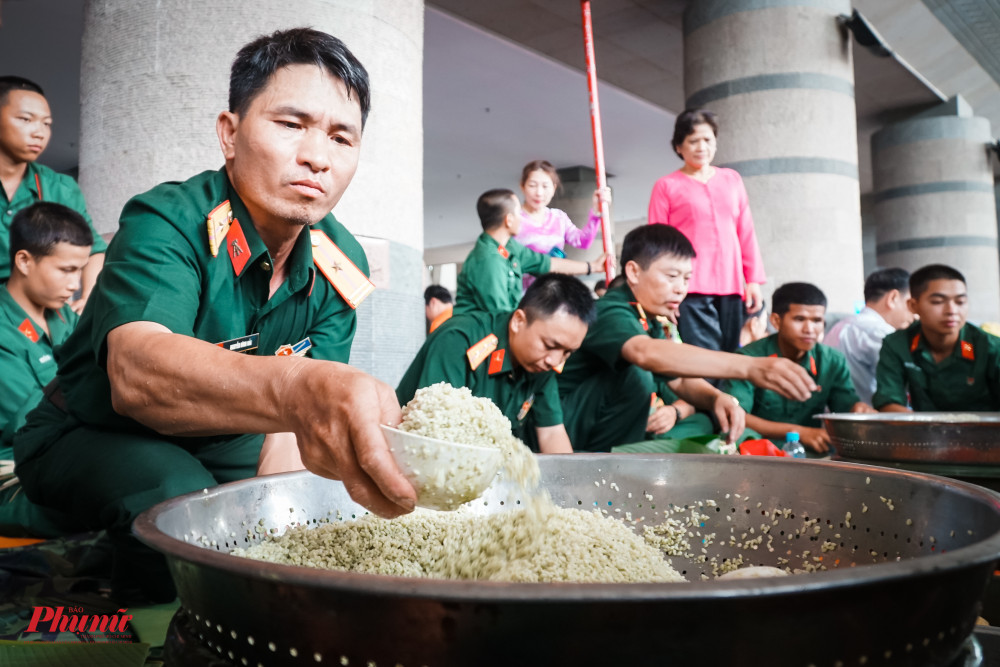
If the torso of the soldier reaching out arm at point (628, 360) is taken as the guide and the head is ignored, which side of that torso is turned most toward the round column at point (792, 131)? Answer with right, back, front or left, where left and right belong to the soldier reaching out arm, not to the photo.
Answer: left

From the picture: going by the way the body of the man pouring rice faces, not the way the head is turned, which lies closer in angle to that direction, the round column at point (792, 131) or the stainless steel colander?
the stainless steel colander

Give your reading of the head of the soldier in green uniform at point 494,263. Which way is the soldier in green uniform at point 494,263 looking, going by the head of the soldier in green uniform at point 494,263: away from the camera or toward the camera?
away from the camera

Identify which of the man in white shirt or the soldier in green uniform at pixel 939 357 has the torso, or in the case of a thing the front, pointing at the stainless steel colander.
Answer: the soldier in green uniform

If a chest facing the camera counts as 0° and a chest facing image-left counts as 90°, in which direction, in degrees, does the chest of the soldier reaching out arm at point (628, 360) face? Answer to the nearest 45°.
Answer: approximately 270°

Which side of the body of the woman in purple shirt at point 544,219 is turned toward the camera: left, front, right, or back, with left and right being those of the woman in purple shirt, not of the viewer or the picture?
front

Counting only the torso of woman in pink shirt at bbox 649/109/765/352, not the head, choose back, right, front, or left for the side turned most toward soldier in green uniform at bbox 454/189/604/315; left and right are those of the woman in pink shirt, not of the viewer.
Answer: right

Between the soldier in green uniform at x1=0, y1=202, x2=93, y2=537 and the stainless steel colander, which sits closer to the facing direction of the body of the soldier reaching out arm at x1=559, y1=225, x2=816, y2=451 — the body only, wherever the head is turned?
the stainless steel colander

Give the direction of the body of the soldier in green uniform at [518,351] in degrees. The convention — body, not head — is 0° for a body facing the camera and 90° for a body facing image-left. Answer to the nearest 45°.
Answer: approximately 315°
